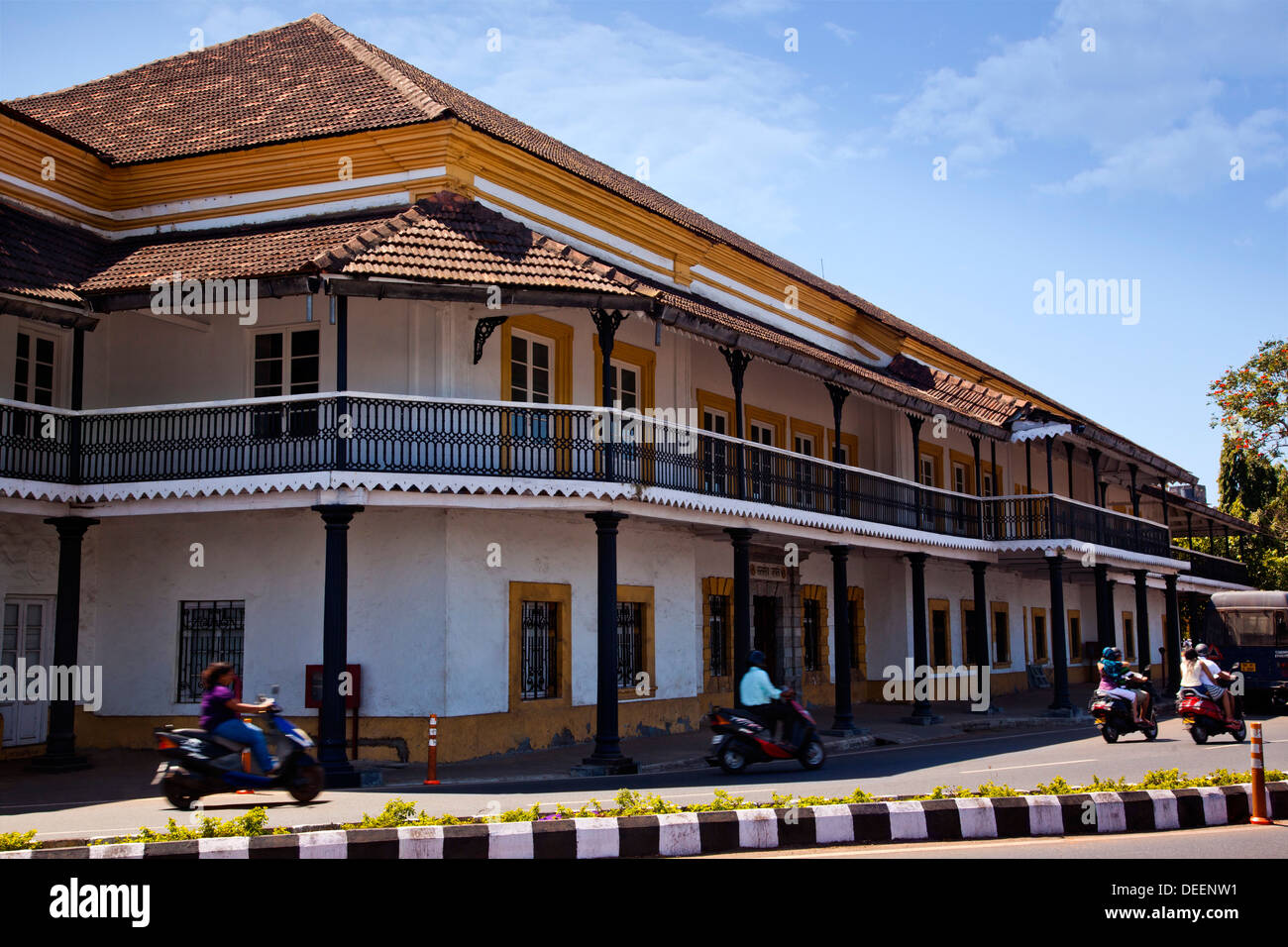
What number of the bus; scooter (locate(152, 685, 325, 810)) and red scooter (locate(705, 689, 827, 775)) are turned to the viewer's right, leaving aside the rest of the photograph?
2

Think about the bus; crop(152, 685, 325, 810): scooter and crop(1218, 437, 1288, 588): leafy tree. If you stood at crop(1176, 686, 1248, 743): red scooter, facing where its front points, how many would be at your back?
1

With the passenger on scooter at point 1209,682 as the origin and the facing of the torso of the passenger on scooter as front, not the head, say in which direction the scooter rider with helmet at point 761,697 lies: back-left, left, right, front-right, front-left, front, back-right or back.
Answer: back

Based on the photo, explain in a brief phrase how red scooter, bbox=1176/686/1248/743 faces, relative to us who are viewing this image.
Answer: facing away from the viewer and to the right of the viewer

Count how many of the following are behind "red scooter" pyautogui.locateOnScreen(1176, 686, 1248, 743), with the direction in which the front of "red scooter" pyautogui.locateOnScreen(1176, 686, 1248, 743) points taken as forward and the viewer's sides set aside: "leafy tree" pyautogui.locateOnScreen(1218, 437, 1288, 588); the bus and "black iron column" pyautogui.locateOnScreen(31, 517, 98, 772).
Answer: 1

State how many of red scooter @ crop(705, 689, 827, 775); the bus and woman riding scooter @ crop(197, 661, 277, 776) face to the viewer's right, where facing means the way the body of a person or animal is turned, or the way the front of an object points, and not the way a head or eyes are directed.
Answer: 2

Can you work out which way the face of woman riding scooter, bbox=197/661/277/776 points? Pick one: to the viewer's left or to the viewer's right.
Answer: to the viewer's right

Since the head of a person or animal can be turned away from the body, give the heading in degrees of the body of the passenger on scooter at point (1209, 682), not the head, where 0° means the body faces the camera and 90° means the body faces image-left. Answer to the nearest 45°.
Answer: approximately 225°

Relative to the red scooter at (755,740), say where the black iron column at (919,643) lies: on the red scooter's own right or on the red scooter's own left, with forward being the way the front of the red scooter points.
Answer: on the red scooter's own left

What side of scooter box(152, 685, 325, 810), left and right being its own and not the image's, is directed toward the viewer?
right

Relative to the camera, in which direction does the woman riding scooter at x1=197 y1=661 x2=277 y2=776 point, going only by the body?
to the viewer's right

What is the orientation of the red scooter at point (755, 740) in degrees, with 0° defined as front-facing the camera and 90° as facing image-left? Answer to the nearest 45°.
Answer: approximately 270°

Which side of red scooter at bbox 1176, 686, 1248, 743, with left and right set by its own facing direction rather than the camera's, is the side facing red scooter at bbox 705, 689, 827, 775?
back
